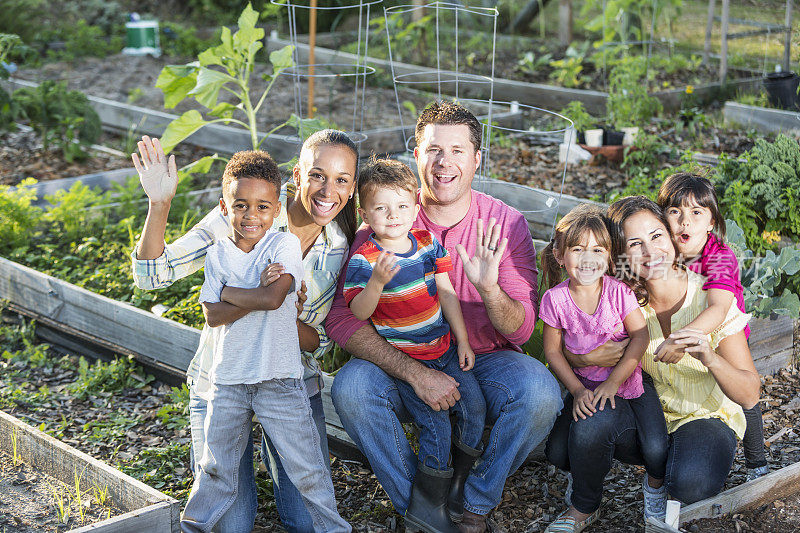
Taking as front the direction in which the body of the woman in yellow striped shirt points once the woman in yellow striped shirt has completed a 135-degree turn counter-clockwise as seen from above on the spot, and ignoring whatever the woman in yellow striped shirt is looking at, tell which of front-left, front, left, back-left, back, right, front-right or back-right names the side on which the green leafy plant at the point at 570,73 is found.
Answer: left

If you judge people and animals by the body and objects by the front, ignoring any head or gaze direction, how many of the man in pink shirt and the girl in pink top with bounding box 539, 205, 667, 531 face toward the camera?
2

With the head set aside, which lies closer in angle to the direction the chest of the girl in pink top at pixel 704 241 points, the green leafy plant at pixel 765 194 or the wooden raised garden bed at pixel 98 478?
the wooden raised garden bed

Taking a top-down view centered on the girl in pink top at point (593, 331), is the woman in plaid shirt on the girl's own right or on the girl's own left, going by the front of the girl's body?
on the girl's own right

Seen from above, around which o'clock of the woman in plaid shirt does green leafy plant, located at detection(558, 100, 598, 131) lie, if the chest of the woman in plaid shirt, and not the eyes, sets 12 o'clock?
The green leafy plant is roughly at 7 o'clock from the woman in plaid shirt.

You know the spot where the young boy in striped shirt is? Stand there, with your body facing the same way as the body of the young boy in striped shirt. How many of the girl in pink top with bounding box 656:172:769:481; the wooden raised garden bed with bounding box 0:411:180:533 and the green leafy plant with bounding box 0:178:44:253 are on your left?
1

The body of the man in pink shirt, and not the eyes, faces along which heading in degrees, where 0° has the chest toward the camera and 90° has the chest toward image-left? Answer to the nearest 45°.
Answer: approximately 0°

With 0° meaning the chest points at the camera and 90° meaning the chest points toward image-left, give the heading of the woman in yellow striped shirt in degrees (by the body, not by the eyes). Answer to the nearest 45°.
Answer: approximately 45°
